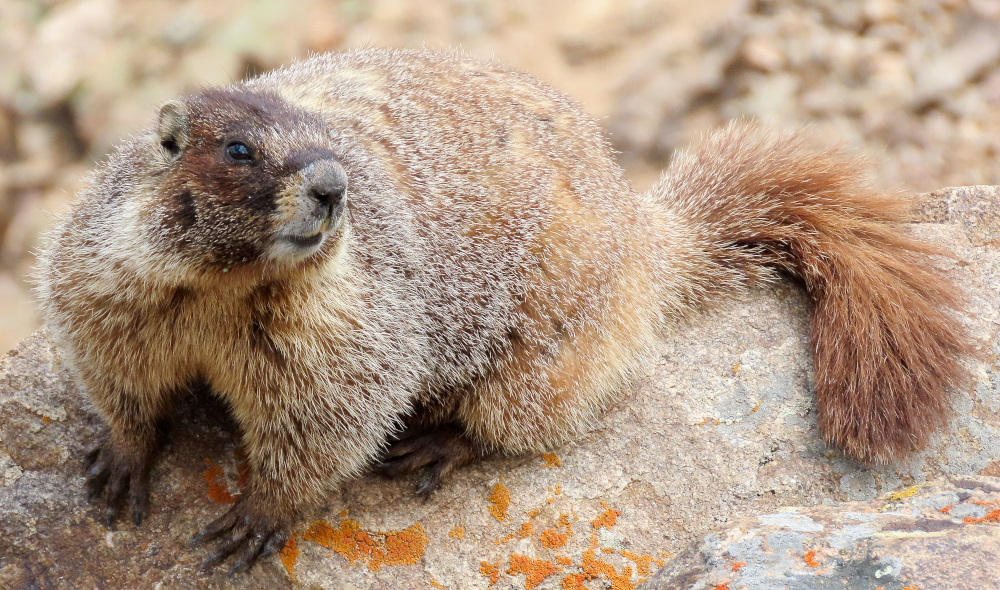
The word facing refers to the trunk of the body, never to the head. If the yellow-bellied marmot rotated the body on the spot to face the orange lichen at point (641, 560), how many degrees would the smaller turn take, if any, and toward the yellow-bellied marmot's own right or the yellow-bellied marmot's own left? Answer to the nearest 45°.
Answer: approximately 90° to the yellow-bellied marmot's own left

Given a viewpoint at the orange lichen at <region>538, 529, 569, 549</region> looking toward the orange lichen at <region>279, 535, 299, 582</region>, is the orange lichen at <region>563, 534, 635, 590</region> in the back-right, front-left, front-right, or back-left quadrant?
back-left

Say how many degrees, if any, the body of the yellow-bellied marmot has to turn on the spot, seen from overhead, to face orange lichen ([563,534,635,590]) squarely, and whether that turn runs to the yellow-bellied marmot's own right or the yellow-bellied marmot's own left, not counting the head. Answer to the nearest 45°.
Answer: approximately 90° to the yellow-bellied marmot's own left

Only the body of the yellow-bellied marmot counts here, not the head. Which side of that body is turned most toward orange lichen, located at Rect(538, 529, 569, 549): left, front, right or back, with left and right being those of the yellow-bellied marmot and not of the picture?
left

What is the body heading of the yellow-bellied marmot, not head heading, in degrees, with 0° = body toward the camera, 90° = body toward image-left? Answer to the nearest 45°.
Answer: approximately 45°

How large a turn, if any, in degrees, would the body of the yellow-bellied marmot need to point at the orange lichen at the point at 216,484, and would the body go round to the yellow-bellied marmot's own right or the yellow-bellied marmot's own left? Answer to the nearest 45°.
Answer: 0° — it already faces it
